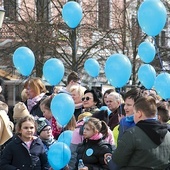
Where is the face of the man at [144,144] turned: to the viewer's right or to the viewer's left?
to the viewer's left

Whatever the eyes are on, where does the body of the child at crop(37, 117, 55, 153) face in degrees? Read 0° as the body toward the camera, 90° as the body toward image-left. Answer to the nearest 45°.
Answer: approximately 315°

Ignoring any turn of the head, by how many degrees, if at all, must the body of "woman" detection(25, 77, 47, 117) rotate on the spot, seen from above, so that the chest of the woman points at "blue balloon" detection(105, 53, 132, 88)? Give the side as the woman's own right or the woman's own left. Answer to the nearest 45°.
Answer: approximately 135° to the woman's own left

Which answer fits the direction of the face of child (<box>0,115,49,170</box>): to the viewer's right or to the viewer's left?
to the viewer's right
